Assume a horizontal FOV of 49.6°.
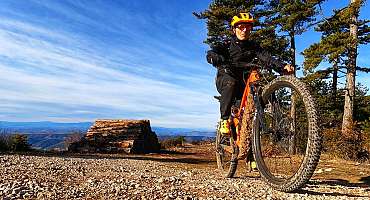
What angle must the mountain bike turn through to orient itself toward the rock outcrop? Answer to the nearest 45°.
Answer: approximately 180°

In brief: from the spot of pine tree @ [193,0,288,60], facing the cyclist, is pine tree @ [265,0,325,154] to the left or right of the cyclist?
left

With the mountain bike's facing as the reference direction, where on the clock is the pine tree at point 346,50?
The pine tree is roughly at 8 o'clock from the mountain bike.

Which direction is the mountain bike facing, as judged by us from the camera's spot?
facing the viewer and to the right of the viewer

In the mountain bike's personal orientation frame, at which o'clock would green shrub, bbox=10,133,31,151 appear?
The green shrub is roughly at 6 o'clock from the mountain bike.

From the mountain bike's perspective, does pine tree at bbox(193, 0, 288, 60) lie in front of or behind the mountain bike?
behind

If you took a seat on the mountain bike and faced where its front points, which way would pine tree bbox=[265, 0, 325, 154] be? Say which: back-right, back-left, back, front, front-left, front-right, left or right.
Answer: back-left
